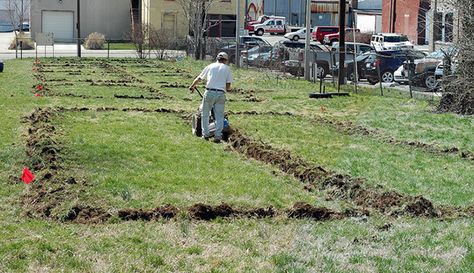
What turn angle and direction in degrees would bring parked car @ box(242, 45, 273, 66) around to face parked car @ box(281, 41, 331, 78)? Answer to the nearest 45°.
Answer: approximately 45° to its left

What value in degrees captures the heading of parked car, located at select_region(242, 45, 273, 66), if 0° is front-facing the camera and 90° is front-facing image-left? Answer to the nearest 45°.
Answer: approximately 45°

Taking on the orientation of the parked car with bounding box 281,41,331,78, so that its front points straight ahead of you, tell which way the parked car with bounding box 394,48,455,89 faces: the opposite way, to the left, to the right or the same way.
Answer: the same way

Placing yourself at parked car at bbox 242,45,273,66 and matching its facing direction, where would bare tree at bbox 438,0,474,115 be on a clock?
The bare tree is roughly at 10 o'clock from the parked car.

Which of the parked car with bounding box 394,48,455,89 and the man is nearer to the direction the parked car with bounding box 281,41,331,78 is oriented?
the man

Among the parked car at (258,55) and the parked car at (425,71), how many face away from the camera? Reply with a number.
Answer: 0

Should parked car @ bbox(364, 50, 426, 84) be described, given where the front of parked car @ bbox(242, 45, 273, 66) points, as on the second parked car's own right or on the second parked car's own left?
on the second parked car's own left

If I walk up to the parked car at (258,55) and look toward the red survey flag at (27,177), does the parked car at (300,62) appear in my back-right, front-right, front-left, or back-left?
front-left

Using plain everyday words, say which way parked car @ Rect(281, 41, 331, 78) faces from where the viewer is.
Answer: facing the viewer and to the left of the viewer
